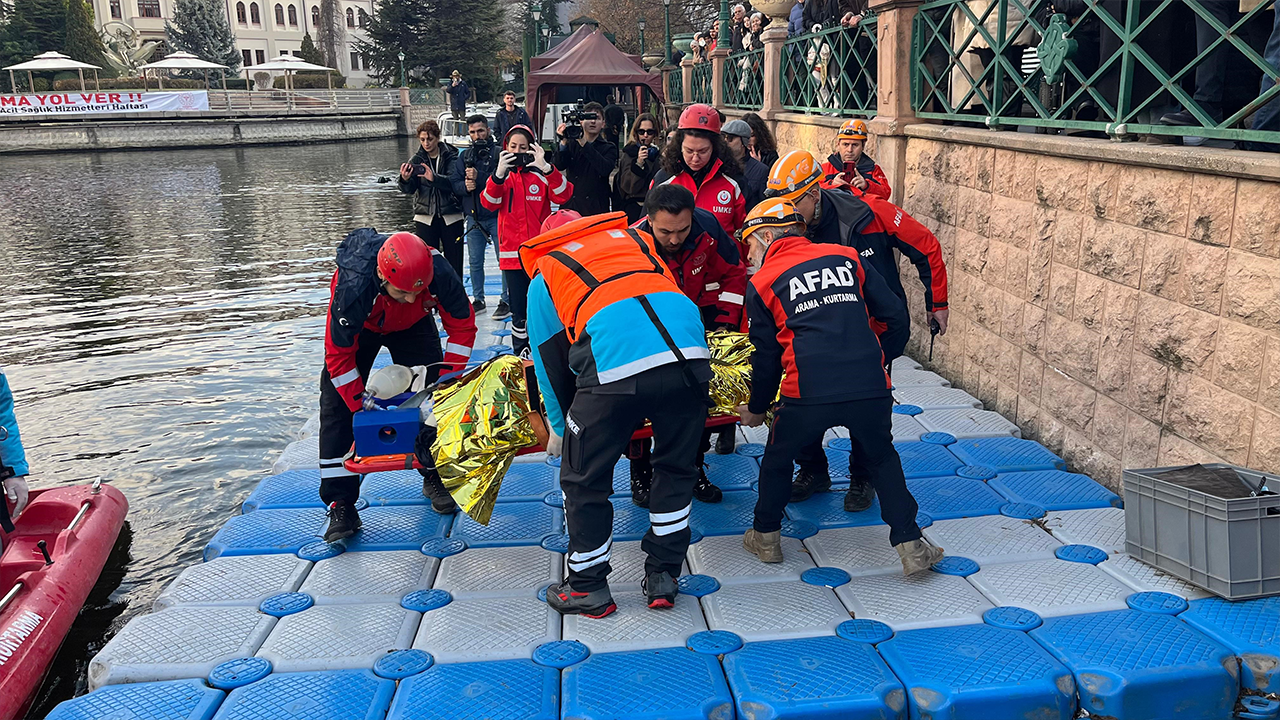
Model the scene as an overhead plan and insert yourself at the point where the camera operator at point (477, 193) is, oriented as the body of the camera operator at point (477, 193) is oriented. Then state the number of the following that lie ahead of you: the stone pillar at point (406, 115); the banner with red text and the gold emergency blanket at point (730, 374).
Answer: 1

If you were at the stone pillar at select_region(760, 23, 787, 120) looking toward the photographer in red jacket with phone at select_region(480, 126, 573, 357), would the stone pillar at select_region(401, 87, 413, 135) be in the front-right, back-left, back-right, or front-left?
back-right

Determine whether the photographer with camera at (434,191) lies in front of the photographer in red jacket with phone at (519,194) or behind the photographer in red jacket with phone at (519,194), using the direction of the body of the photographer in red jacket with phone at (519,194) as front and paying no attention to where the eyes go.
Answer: behind

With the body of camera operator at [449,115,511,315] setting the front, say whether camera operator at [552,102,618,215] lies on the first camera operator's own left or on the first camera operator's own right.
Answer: on the first camera operator's own left

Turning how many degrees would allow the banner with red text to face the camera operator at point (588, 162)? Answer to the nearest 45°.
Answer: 0° — it already faces them

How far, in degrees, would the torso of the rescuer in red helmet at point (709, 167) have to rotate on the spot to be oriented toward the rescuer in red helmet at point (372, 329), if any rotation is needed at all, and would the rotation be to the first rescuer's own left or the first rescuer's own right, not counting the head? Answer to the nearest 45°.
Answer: approximately 45° to the first rescuer's own right

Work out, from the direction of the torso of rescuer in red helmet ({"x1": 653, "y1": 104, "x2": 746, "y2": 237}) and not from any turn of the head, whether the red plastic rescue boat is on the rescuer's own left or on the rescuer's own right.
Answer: on the rescuer's own right

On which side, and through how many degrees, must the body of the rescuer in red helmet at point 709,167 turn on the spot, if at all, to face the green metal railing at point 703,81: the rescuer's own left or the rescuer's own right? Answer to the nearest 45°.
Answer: approximately 180°

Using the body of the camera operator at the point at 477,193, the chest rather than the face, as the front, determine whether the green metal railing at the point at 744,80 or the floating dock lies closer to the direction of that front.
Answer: the floating dock

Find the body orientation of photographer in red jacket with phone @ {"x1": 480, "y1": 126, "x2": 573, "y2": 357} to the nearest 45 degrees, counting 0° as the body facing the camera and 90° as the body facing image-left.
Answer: approximately 0°
